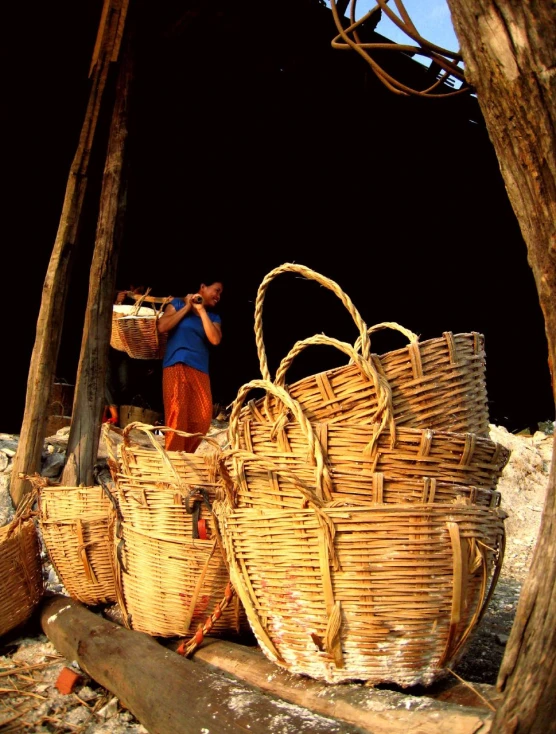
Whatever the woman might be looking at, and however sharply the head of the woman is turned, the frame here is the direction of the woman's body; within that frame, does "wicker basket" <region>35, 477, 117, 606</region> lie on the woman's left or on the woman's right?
on the woman's right

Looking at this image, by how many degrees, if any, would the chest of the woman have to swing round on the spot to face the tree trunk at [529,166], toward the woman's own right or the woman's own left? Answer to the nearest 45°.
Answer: approximately 45° to the woman's own right

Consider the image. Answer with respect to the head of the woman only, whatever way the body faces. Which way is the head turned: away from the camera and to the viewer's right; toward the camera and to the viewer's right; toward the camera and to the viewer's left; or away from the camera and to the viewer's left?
toward the camera and to the viewer's right

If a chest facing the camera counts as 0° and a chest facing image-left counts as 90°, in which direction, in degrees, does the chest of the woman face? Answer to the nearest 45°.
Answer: approximately 315°

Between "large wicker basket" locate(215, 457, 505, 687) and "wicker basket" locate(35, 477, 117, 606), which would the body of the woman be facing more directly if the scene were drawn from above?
the large wicker basket

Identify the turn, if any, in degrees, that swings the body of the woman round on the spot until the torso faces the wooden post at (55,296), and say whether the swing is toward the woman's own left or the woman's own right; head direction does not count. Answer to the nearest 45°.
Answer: approximately 135° to the woman's own right

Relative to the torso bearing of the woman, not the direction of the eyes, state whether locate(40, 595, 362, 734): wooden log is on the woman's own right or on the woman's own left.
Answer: on the woman's own right

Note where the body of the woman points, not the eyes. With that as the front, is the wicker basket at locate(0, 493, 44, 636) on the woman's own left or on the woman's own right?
on the woman's own right
